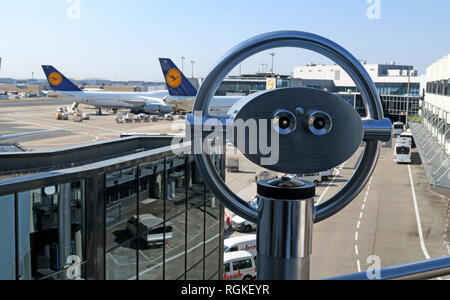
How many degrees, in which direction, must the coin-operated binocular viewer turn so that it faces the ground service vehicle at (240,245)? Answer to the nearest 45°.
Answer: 0° — it already faces it

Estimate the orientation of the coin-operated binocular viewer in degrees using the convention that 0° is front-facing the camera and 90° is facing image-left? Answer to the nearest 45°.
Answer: approximately 180°
